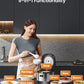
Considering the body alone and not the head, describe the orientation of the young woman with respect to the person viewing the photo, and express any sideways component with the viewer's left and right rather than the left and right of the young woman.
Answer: facing the viewer

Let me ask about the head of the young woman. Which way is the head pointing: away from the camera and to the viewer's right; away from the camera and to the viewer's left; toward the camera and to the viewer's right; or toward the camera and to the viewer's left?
toward the camera and to the viewer's right
